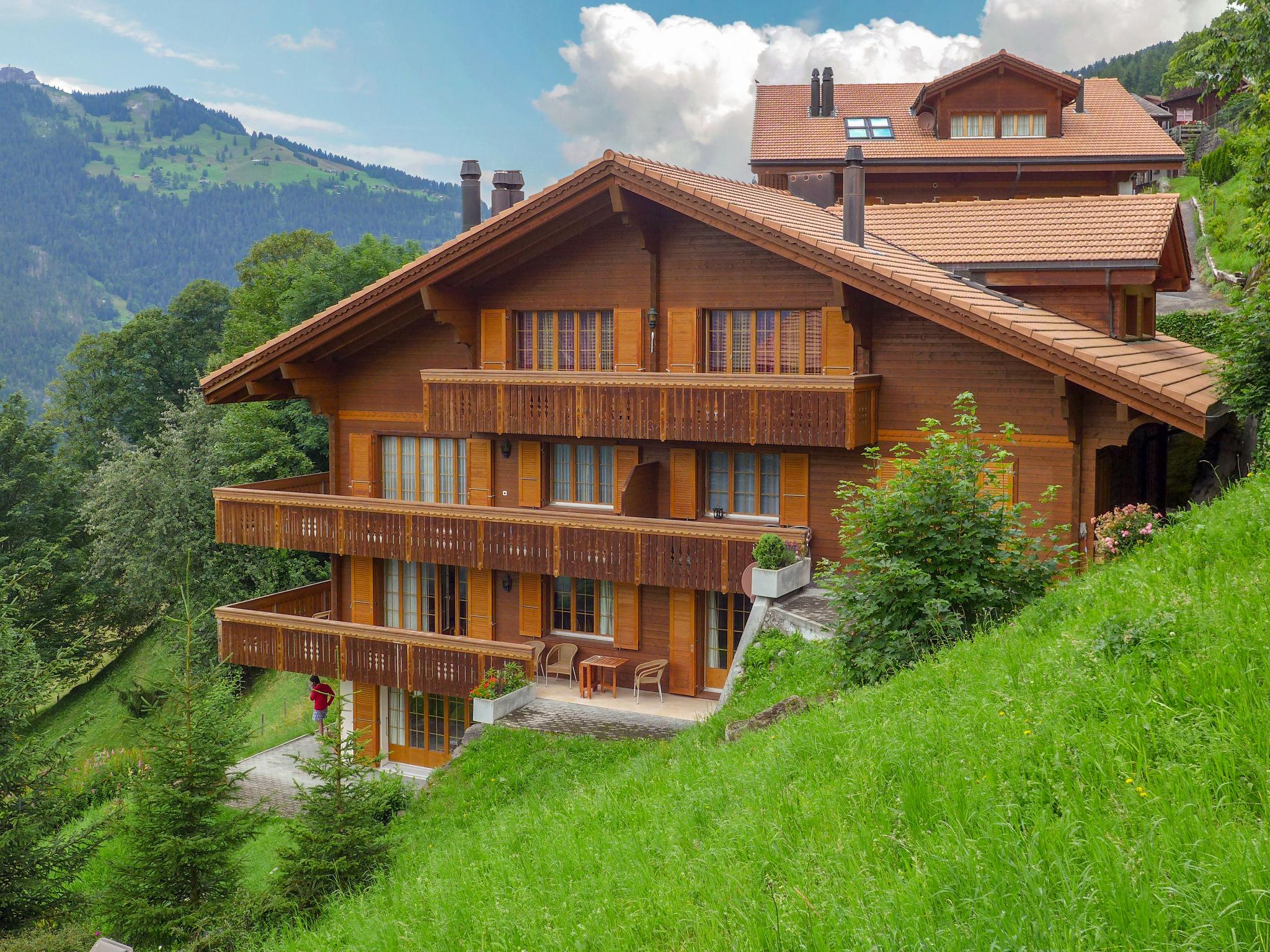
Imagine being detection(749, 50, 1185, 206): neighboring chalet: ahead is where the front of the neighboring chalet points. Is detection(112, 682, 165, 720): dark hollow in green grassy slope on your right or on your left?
on your right

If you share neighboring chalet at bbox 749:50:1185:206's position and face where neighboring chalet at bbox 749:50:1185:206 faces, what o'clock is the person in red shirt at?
The person in red shirt is roughly at 1 o'clock from the neighboring chalet.

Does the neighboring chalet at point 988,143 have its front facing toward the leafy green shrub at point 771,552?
yes

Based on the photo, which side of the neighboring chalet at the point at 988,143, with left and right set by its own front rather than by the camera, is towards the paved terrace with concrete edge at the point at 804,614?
front

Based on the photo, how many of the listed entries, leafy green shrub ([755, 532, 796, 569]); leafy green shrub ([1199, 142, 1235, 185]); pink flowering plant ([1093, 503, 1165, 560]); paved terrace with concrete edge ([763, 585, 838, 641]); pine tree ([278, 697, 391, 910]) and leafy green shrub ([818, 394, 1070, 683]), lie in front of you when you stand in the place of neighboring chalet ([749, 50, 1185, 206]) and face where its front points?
5

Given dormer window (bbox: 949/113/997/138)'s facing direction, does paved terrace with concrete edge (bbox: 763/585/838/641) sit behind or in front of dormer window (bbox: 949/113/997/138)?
in front

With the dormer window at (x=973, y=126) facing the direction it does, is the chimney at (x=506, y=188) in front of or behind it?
in front

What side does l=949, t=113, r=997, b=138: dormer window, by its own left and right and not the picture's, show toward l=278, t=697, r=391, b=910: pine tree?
front

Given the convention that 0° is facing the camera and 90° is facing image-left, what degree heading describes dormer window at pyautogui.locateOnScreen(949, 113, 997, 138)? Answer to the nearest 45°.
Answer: approximately 0°

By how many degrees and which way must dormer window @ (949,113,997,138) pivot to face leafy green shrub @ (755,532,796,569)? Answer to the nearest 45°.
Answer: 0° — it already faces it

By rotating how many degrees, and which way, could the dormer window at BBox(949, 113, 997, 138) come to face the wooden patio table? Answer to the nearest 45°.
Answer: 0° — it already faces it
